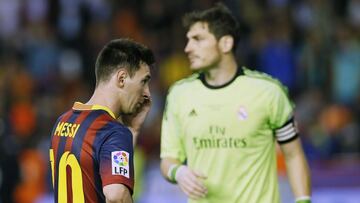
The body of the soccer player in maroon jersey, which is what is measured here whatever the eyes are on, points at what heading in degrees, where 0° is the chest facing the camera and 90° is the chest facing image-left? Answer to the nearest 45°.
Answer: approximately 225°

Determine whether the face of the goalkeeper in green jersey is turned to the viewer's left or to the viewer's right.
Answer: to the viewer's left

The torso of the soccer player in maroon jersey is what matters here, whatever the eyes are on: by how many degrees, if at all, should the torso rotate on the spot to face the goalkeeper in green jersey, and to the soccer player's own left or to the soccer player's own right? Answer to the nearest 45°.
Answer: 0° — they already face them

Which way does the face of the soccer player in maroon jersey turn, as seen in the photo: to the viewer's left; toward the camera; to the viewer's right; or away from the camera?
to the viewer's right
